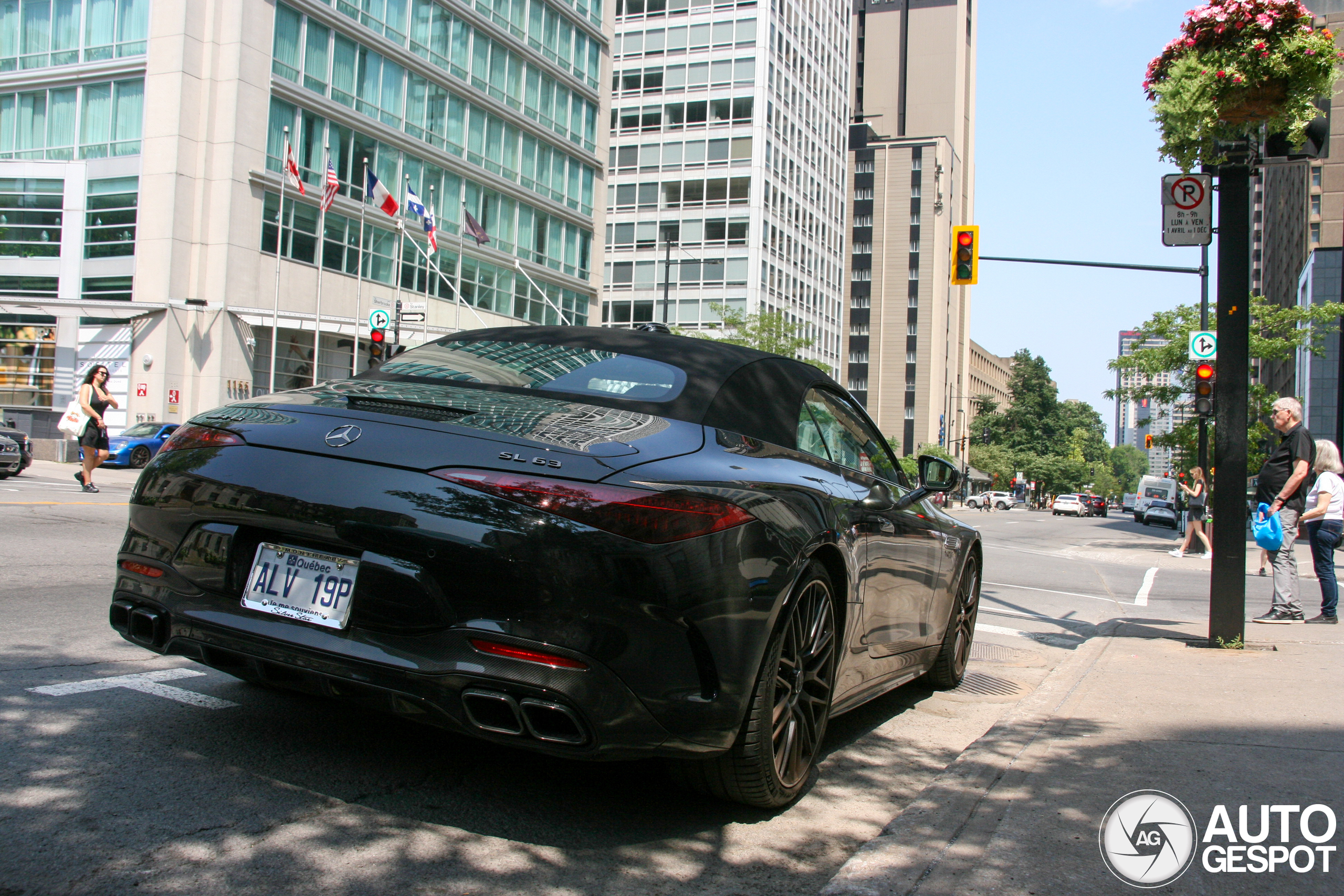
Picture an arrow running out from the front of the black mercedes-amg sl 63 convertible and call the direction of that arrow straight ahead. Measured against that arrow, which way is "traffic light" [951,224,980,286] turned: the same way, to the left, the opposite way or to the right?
the opposite way

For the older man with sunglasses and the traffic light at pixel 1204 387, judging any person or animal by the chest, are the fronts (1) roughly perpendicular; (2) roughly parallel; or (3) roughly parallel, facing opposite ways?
roughly perpendicular

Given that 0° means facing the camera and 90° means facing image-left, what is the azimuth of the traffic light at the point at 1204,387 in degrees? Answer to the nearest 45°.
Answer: approximately 0°

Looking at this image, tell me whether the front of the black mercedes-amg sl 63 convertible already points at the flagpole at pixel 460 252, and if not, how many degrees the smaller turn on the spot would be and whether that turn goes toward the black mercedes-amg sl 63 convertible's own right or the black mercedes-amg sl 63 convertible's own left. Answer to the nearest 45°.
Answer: approximately 45° to the black mercedes-amg sl 63 convertible's own left

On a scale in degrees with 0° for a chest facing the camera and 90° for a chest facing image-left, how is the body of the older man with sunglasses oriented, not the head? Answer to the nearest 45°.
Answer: approximately 90°

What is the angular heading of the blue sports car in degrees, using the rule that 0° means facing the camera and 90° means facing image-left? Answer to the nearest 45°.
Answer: approximately 45°

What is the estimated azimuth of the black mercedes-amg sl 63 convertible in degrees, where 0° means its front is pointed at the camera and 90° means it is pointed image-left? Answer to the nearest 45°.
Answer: approximately 225°

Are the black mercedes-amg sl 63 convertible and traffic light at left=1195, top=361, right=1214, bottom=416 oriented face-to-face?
yes
